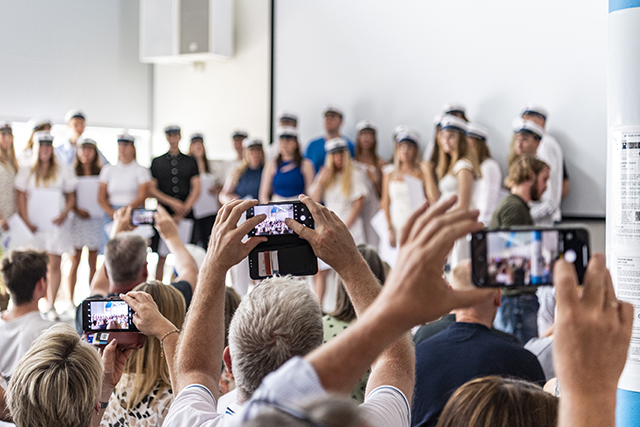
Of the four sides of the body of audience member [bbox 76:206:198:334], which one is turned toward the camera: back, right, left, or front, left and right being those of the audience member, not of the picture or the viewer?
back

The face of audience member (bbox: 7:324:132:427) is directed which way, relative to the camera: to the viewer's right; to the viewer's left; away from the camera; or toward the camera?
away from the camera

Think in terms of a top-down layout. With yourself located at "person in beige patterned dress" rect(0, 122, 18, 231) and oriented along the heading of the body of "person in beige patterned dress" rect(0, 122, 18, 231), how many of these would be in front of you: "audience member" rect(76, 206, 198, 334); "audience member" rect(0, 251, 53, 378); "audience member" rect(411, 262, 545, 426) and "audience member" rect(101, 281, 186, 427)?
4

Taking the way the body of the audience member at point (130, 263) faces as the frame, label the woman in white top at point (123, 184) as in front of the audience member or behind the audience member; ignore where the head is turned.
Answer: in front

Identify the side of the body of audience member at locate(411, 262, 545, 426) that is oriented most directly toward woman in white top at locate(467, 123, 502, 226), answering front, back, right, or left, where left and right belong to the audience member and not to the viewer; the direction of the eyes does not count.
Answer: front

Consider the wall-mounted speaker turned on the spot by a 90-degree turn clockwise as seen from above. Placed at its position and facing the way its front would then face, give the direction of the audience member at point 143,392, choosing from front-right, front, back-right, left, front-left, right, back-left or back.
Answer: left

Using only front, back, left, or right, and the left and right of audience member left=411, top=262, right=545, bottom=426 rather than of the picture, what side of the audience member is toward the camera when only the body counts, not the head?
back

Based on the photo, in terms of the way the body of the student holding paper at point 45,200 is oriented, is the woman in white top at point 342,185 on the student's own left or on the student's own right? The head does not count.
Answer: on the student's own left

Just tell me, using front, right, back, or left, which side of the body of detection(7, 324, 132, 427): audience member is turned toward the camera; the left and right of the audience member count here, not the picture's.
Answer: back

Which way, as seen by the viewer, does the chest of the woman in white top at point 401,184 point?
toward the camera

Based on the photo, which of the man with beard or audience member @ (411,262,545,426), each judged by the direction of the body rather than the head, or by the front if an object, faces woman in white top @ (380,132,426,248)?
the audience member

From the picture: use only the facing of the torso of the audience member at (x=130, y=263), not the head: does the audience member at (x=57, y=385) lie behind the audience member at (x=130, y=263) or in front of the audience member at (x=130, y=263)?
behind

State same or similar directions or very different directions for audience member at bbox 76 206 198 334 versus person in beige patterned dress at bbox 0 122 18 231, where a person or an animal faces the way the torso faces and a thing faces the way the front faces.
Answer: very different directions

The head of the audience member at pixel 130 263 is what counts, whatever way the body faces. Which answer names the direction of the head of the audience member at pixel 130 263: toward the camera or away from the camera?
away from the camera

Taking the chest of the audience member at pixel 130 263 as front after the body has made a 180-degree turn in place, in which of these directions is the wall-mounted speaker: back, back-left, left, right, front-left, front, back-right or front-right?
back

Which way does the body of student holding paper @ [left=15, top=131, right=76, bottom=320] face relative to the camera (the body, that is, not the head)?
toward the camera
